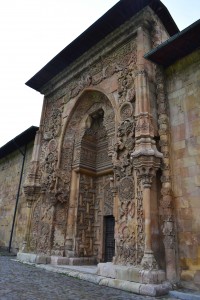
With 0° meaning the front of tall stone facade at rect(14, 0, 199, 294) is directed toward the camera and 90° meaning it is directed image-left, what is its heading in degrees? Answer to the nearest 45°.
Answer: approximately 45°
